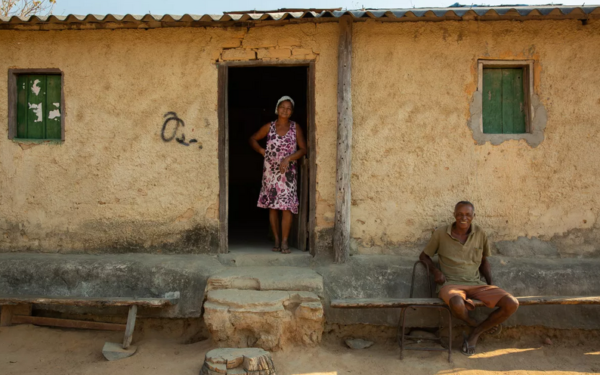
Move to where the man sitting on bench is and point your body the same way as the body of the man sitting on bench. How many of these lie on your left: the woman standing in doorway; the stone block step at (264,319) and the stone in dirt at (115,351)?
0

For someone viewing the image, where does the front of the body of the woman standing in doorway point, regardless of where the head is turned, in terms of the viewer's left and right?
facing the viewer

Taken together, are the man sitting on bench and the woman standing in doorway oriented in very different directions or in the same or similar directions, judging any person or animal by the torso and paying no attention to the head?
same or similar directions

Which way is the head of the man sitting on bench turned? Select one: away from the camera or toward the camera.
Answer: toward the camera

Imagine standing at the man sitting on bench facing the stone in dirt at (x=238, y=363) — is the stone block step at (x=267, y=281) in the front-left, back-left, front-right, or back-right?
front-right

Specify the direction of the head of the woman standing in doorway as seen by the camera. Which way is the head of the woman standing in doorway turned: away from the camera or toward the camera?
toward the camera

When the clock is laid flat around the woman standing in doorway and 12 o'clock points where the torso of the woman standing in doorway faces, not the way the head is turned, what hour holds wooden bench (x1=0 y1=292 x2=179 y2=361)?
The wooden bench is roughly at 2 o'clock from the woman standing in doorway.

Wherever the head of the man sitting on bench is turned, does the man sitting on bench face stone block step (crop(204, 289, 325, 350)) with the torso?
no

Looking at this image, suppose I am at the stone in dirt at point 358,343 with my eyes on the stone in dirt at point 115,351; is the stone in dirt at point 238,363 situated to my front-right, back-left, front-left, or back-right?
front-left

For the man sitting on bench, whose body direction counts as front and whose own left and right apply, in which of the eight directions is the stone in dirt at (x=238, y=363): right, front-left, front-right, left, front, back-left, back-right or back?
front-right

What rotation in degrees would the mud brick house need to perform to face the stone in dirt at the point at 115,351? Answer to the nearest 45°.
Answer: approximately 90° to its right

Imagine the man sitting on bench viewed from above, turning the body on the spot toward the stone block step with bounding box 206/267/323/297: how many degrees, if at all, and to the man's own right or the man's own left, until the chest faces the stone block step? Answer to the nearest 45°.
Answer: approximately 90° to the man's own right

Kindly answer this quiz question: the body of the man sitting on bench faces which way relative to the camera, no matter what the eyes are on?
toward the camera

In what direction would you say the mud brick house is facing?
toward the camera

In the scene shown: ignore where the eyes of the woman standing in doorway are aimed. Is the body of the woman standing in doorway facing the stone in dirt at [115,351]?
no
